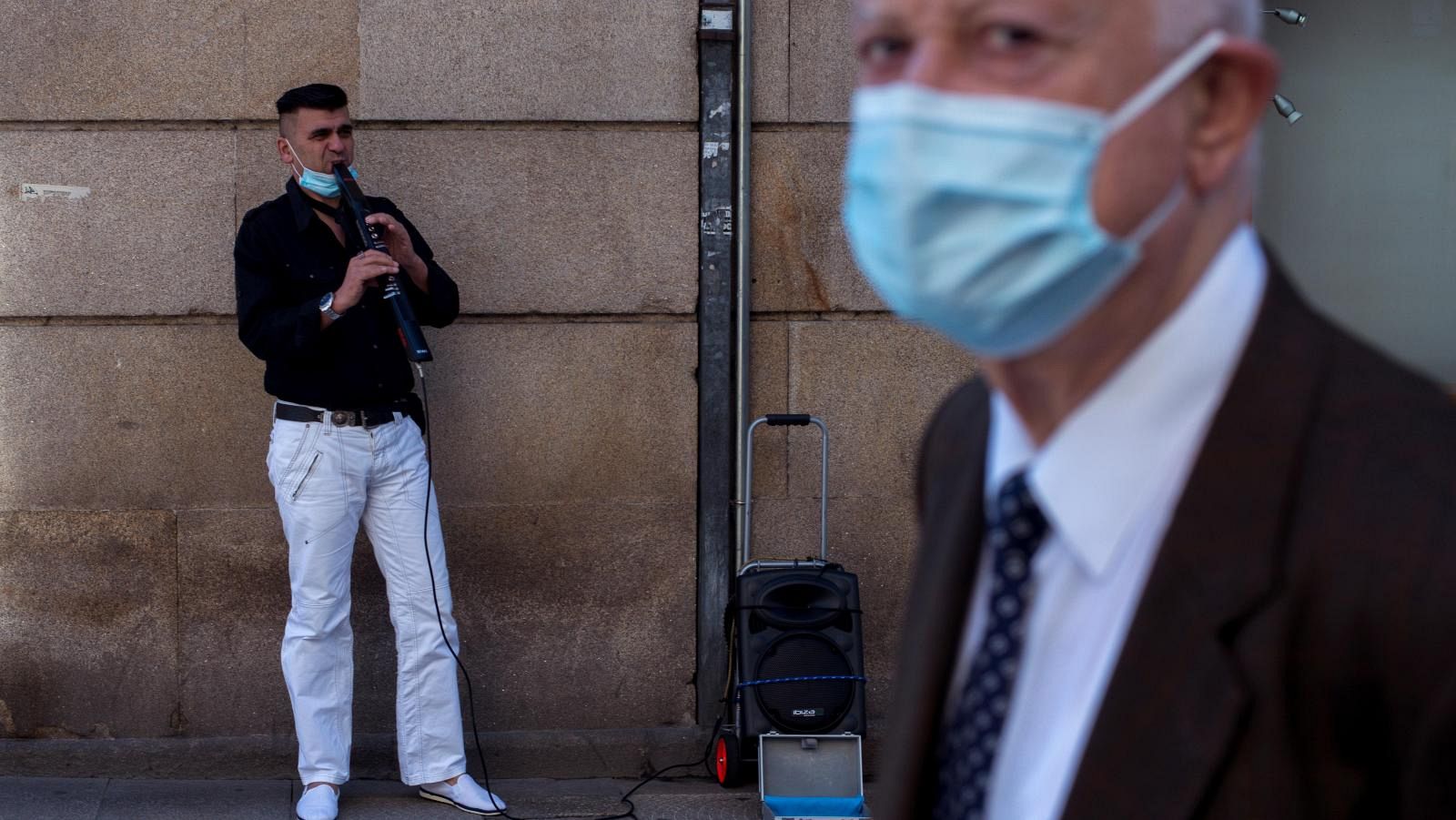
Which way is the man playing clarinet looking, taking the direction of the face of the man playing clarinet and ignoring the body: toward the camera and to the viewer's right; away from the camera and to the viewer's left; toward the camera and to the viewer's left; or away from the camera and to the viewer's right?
toward the camera and to the viewer's right

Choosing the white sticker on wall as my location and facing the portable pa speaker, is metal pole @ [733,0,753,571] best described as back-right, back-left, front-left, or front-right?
front-left

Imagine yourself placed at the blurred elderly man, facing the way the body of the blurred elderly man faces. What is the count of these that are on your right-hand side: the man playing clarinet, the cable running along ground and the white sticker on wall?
3

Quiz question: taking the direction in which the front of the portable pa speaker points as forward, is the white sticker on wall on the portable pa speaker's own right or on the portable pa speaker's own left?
on the portable pa speaker's own right

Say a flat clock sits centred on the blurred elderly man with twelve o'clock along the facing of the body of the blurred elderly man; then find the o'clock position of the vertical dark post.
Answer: The vertical dark post is roughly at 4 o'clock from the blurred elderly man.

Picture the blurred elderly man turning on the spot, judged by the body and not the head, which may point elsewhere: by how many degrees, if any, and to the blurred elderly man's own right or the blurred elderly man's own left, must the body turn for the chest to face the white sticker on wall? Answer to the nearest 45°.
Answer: approximately 90° to the blurred elderly man's own right

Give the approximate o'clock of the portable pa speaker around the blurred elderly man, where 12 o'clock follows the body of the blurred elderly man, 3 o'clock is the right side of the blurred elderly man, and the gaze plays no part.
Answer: The portable pa speaker is roughly at 4 o'clock from the blurred elderly man.

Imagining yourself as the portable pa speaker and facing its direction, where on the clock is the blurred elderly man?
The blurred elderly man is roughly at 12 o'clock from the portable pa speaker.

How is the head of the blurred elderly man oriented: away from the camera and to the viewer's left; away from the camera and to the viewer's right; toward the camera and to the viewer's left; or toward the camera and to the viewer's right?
toward the camera and to the viewer's left

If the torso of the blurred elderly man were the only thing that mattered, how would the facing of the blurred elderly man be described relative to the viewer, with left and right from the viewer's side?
facing the viewer and to the left of the viewer

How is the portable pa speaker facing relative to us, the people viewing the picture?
facing the viewer
